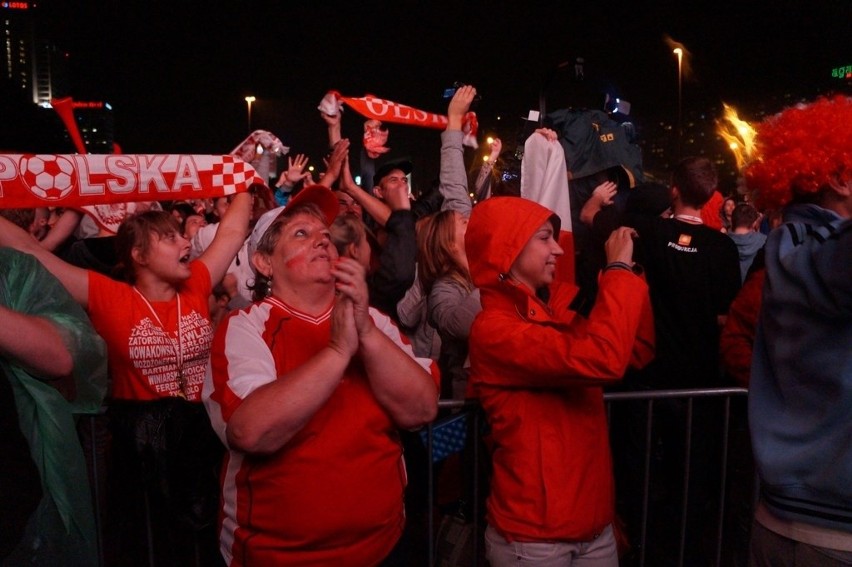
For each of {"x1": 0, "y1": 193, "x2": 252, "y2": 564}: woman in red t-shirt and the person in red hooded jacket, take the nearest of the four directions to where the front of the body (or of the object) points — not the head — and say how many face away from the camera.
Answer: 0

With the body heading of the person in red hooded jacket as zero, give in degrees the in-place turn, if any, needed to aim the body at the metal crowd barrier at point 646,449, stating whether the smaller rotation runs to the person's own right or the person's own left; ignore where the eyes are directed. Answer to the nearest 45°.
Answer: approximately 45° to the person's own left

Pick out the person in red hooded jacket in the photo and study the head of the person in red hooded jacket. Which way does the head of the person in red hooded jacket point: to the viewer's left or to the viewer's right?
to the viewer's right

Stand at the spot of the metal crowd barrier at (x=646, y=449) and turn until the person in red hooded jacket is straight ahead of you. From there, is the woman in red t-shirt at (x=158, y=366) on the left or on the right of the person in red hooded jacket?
right

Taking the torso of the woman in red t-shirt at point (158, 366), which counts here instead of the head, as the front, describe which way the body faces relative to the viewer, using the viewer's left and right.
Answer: facing the viewer and to the right of the viewer

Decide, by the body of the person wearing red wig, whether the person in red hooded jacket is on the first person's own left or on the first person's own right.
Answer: on the first person's own left

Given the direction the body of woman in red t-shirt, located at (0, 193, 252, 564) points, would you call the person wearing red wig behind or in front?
in front
